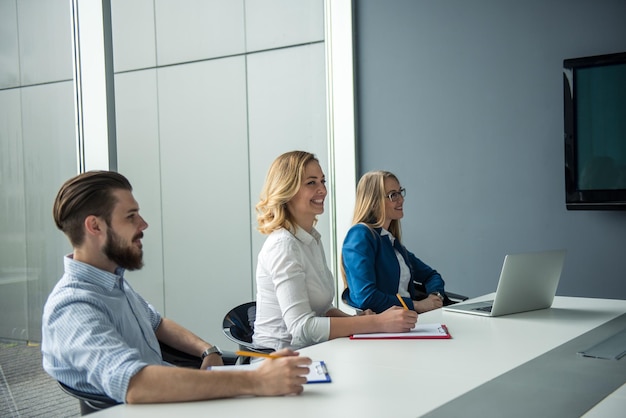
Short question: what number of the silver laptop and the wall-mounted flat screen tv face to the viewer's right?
0

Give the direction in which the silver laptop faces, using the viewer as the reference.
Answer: facing away from the viewer and to the left of the viewer

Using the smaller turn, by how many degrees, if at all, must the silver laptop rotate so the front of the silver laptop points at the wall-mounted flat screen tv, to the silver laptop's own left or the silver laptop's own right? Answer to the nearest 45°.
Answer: approximately 45° to the silver laptop's own right

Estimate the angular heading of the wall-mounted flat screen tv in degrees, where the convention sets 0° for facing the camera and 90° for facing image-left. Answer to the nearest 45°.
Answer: approximately 45°

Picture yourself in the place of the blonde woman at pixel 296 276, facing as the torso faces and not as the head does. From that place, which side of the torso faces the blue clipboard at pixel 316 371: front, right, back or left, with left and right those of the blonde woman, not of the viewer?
right

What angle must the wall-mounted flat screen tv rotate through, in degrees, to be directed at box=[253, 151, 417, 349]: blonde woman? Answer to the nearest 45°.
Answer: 0° — it already faces them

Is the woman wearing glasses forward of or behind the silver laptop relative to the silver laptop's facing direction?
forward

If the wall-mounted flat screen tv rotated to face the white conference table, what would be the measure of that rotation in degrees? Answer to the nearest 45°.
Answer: approximately 45° to its left

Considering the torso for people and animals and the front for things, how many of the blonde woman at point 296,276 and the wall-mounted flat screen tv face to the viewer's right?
1

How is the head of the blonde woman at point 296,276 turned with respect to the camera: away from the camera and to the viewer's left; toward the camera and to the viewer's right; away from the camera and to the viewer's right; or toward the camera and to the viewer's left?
toward the camera and to the viewer's right

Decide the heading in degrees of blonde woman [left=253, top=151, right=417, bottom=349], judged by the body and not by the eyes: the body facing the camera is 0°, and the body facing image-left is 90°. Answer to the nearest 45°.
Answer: approximately 270°

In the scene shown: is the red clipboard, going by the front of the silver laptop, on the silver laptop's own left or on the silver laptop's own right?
on the silver laptop's own left

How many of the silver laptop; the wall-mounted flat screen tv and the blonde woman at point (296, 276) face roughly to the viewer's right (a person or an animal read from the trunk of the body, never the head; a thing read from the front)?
1

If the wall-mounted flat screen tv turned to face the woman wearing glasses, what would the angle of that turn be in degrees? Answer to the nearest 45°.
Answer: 0° — it already faces them
